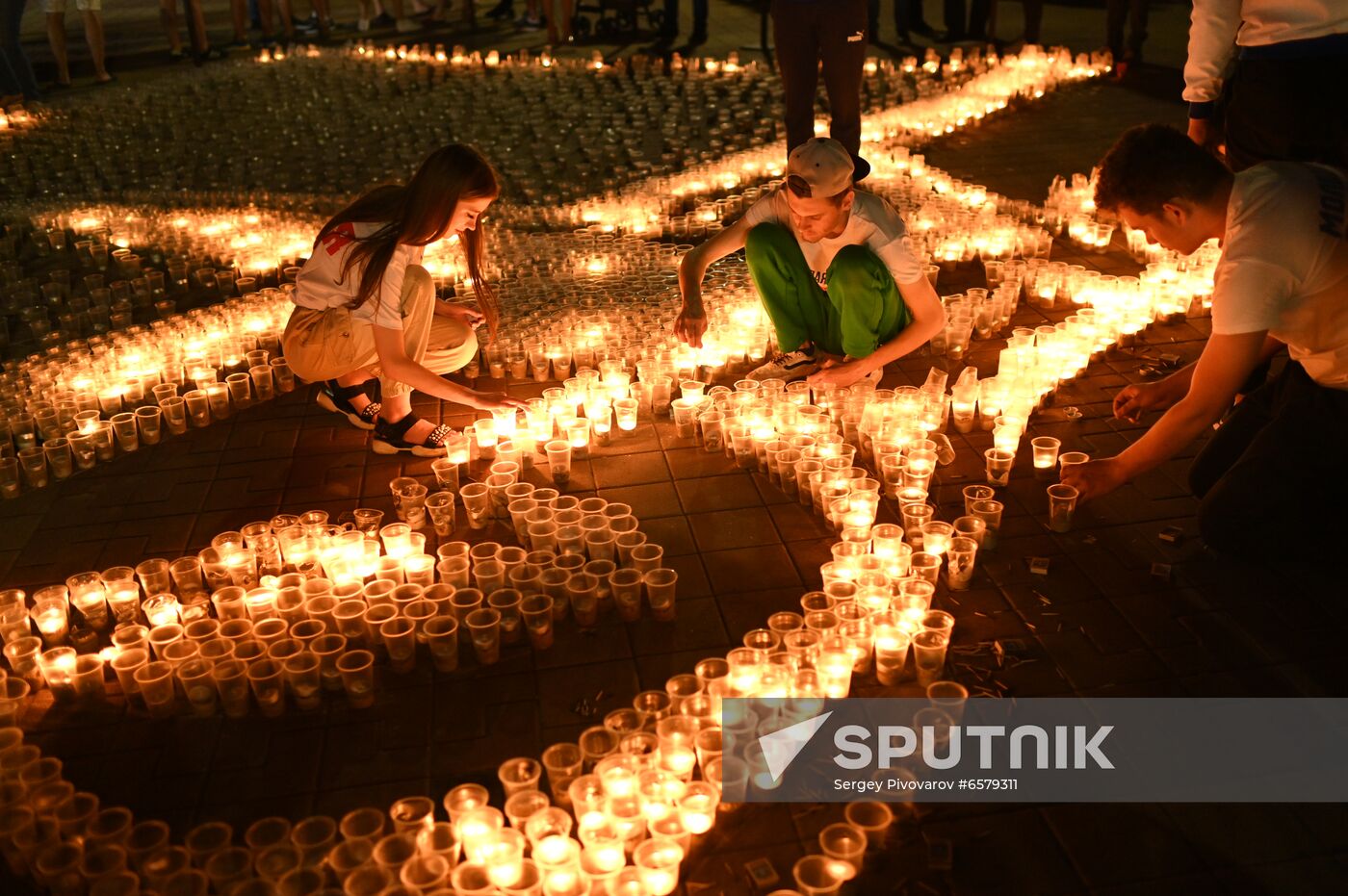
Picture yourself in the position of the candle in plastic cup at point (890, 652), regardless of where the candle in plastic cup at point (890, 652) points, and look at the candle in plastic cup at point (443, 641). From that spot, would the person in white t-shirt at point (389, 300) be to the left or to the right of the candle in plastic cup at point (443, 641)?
right

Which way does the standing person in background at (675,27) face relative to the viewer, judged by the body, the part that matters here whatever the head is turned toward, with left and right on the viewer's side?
facing the viewer and to the left of the viewer

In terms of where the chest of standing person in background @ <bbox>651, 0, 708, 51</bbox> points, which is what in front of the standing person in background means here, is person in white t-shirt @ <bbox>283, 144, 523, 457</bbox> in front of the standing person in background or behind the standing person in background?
in front

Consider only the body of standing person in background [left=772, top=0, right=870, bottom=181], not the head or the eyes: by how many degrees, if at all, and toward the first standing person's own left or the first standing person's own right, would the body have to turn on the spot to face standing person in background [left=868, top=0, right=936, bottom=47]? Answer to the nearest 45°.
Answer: approximately 180°

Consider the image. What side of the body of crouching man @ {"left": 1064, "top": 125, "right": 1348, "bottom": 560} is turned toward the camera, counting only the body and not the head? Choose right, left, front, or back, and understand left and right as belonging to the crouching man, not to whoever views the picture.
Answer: left

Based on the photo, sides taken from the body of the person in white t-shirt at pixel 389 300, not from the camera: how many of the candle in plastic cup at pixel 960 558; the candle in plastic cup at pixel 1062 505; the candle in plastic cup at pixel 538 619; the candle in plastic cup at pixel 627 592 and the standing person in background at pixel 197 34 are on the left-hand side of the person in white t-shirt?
1

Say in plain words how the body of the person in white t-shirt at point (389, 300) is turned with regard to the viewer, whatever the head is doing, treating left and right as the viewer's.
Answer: facing to the right of the viewer

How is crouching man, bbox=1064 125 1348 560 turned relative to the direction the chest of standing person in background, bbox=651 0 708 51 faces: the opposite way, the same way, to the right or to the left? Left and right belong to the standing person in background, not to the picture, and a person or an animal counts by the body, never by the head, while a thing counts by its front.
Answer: to the right

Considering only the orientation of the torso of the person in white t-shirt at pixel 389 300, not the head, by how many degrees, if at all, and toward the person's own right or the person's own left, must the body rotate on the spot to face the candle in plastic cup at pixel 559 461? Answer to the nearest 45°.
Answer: approximately 45° to the person's own right

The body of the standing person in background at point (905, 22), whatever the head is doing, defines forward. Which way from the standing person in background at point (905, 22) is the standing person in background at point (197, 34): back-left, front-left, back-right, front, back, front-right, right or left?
back-right

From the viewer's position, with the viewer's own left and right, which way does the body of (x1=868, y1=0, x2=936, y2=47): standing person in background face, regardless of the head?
facing the viewer and to the right of the viewer

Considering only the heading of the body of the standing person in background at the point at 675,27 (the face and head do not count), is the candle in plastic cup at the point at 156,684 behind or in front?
in front

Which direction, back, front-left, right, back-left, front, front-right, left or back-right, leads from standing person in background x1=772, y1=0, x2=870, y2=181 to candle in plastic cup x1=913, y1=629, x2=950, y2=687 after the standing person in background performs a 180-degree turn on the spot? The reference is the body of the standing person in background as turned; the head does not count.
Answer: back
